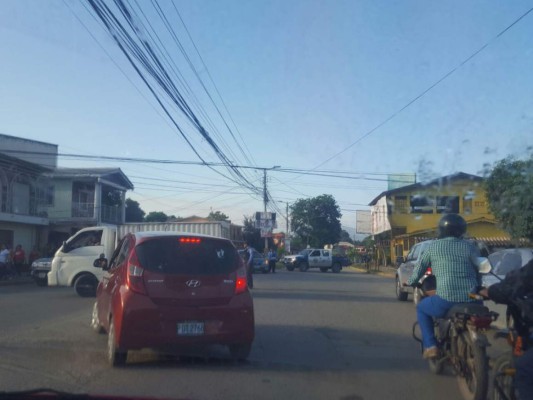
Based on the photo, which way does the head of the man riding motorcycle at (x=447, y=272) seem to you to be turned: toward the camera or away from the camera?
away from the camera

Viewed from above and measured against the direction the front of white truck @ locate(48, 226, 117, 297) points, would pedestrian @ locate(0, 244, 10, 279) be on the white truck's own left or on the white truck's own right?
on the white truck's own right

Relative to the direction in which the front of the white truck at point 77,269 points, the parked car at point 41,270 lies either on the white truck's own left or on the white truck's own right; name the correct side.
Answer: on the white truck's own right

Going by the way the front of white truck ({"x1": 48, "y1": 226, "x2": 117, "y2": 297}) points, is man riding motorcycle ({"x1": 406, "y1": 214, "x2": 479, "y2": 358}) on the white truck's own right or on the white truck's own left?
on the white truck's own left

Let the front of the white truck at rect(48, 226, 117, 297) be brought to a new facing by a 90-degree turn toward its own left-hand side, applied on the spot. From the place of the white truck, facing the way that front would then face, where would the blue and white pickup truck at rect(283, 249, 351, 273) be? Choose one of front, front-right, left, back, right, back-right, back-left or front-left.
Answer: back-left

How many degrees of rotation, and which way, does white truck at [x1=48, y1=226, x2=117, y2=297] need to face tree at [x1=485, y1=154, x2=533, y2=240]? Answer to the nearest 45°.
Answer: approximately 180°

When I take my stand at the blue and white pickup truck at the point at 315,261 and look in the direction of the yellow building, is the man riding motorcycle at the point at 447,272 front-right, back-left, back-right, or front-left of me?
front-right

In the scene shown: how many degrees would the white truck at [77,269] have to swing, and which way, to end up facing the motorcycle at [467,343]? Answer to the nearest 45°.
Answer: approximately 90° to its left

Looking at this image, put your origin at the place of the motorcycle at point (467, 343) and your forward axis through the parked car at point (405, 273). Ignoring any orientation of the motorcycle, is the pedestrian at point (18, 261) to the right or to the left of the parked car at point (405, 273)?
left

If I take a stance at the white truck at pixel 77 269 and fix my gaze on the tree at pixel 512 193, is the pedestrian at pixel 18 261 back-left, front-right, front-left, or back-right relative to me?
back-left

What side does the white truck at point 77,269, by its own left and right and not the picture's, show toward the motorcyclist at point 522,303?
left

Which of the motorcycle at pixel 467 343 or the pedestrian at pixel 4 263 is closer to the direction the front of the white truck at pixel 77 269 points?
the pedestrian

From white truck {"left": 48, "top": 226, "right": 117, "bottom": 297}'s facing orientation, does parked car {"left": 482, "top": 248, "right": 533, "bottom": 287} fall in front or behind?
behind

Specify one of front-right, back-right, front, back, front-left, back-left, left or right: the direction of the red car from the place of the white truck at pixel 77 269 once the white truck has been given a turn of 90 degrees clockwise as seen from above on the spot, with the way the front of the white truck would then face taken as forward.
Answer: back
